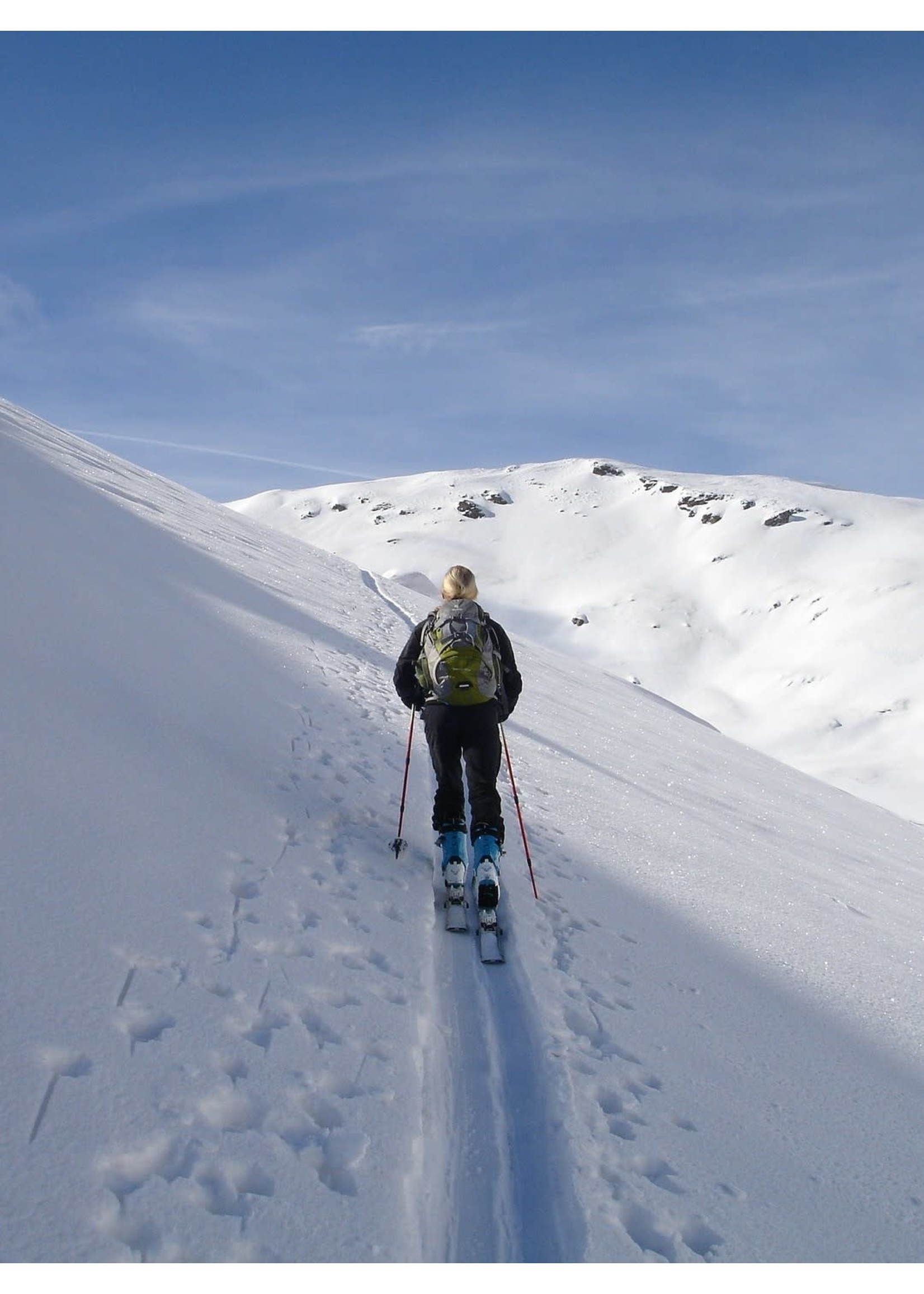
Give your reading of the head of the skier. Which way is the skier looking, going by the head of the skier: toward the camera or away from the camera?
away from the camera

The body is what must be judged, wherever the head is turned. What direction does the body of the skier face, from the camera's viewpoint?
away from the camera
